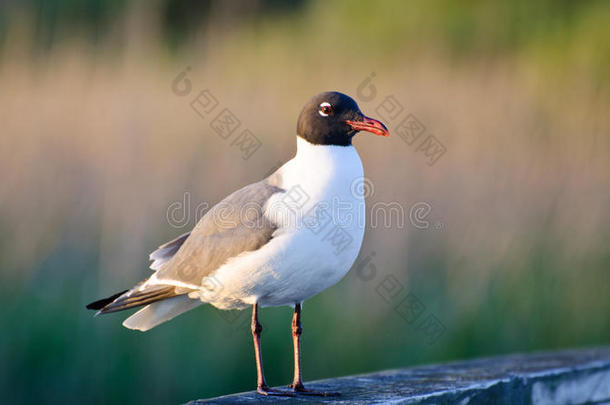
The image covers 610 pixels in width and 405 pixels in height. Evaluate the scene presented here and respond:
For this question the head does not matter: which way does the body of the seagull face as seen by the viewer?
to the viewer's right
